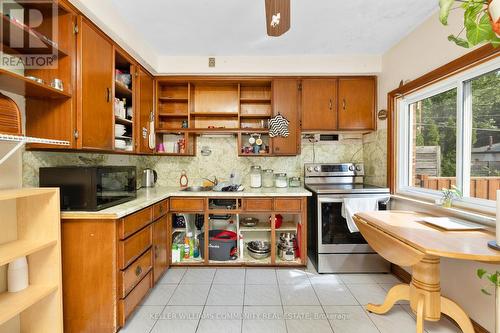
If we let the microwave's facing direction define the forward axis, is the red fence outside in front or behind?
in front

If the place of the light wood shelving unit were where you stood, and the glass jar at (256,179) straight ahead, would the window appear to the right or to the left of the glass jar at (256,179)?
right

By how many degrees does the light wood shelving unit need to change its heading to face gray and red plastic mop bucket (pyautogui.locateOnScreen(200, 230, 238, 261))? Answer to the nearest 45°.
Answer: approximately 45° to its left

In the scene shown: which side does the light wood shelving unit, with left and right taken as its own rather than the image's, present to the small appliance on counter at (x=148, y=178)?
left

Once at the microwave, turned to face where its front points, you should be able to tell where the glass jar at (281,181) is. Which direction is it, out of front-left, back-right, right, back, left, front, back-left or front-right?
front-left

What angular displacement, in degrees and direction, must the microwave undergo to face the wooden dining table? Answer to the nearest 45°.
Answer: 0° — it already faces it

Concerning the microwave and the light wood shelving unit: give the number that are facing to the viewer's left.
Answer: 0

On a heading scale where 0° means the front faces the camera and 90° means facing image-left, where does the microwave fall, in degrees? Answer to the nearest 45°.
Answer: approximately 315°

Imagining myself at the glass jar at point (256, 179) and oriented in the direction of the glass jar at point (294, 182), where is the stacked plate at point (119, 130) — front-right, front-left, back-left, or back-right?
back-right

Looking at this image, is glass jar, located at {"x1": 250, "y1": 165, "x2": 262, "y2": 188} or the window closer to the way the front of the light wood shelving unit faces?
the window

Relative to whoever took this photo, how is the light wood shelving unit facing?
facing the viewer and to the right of the viewer

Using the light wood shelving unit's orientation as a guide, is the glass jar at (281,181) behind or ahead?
ahead

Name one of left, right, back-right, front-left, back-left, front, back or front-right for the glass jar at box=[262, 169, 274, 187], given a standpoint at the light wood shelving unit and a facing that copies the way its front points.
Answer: front-left
